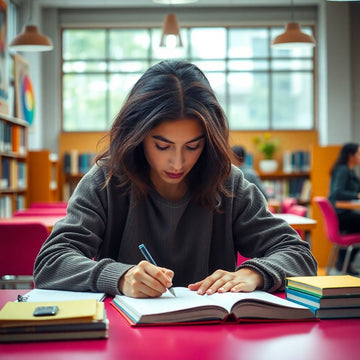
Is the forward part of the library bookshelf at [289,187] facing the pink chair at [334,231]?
yes

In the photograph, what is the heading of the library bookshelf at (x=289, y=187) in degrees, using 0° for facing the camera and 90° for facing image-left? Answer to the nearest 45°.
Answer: approximately 0°

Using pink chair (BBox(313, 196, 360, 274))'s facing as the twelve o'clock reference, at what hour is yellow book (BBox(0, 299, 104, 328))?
The yellow book is roughly at 3 o'clock from the pink chair.
